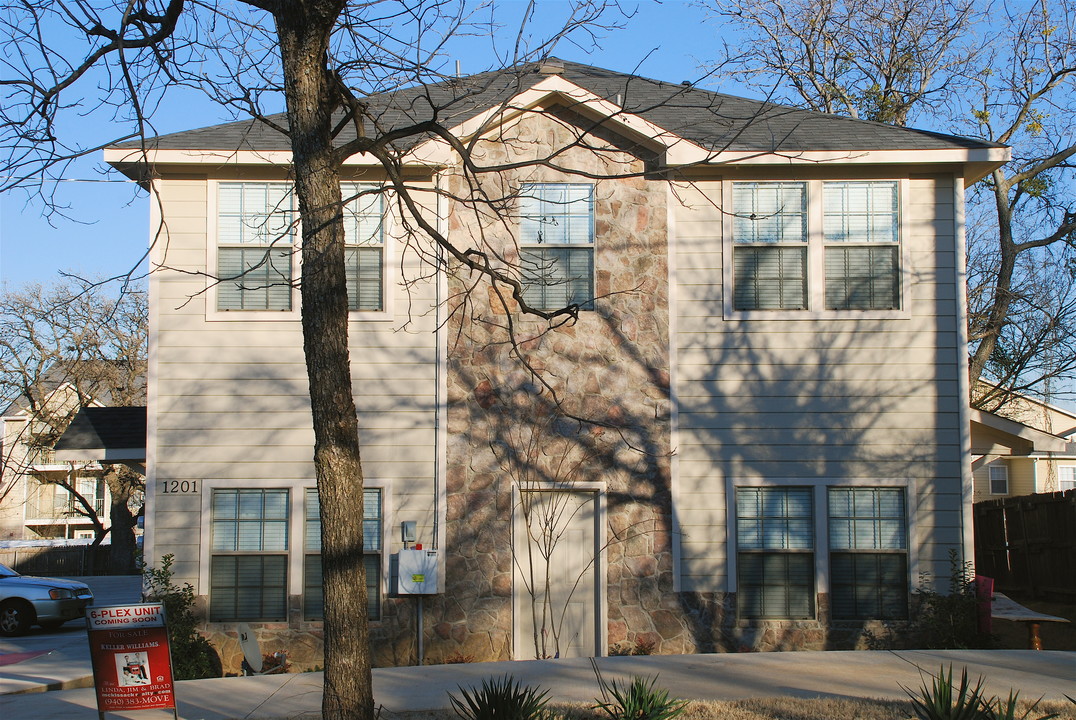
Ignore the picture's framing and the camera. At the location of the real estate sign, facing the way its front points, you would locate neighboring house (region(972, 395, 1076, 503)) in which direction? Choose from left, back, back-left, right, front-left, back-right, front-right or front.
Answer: back-left

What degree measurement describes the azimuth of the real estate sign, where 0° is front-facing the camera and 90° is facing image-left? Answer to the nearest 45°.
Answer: approximately 0°

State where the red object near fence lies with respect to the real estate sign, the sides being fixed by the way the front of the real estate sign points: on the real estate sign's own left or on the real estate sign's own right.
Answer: on the real estate sign's own left

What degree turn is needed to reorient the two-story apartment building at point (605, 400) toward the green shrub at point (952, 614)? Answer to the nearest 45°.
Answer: approximately 90° to its left

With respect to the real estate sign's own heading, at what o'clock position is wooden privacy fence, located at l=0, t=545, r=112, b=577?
The wooden privacy fence is roughly at 6 o'clock from the real estate sign.

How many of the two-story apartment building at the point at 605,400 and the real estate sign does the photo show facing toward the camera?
2

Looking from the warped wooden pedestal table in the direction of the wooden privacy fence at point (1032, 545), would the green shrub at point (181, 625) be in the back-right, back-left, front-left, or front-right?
back-left

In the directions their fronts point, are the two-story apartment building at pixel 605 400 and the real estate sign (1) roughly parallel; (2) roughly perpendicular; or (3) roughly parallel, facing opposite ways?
roughly parallel

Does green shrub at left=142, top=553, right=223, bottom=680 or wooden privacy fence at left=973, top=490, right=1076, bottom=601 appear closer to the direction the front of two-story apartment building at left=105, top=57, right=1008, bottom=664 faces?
the green shrub

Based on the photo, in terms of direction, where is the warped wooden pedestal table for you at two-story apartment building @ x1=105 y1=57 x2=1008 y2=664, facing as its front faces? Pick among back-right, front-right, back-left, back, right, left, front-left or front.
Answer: left

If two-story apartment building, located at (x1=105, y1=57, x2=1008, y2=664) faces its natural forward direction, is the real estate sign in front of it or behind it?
in front

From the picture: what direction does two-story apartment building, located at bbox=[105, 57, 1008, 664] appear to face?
toward the camera
